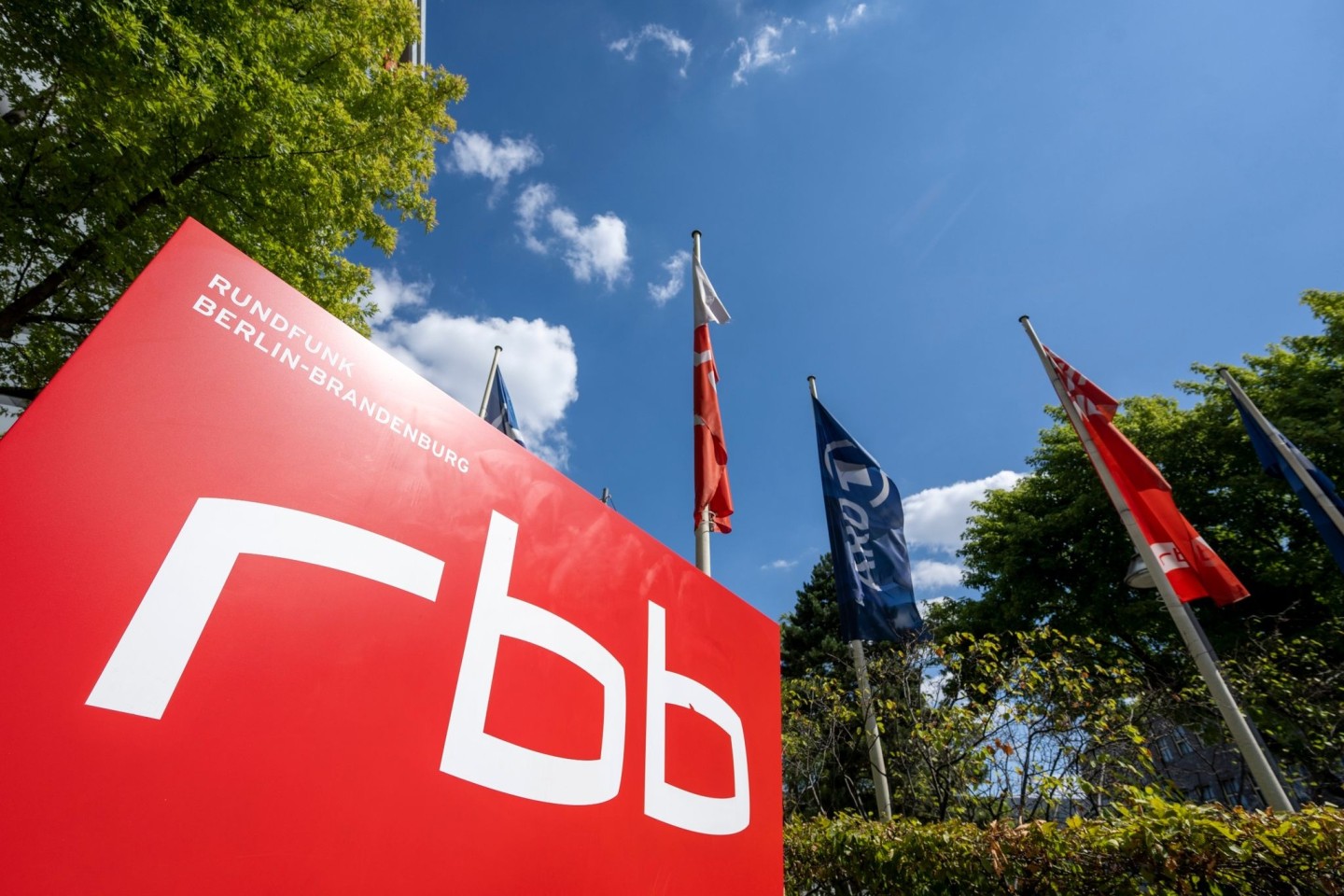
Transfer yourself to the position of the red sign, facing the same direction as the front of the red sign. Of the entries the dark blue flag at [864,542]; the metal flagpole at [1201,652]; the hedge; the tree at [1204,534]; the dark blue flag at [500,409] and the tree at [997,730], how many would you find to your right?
0

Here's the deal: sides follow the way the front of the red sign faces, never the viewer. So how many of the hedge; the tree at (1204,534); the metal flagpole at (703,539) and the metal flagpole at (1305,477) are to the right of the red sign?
0

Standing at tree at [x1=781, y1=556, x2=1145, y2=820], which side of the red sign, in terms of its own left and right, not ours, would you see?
left

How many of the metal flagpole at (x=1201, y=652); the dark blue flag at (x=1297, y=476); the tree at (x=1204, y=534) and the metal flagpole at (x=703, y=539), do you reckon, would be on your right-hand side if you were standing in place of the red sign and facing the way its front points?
0

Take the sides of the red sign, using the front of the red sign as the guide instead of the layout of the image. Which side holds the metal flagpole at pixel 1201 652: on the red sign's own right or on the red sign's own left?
on the red sign's own left

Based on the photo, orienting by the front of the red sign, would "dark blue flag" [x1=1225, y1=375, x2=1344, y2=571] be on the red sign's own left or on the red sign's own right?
on the red sign's own left

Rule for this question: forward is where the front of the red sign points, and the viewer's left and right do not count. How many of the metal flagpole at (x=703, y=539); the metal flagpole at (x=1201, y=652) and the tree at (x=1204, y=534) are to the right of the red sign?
0

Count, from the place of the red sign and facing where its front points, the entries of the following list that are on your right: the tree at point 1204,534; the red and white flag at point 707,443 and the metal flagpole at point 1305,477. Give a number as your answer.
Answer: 0

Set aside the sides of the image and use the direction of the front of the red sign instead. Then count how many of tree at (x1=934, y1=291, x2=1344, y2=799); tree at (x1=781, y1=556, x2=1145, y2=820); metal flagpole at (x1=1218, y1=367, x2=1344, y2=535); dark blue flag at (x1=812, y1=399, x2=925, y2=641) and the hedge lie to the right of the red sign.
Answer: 0

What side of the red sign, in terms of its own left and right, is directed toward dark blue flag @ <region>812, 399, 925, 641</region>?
left

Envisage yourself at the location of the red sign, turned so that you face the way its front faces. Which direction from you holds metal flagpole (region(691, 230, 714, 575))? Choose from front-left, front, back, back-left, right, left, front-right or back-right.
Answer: left

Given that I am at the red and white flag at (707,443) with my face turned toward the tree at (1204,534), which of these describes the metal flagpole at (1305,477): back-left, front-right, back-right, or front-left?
front-right
